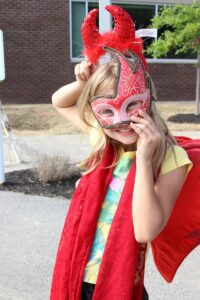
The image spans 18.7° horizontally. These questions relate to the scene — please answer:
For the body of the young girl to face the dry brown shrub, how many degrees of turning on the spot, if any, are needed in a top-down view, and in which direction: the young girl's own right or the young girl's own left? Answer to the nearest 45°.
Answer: approximately 180°

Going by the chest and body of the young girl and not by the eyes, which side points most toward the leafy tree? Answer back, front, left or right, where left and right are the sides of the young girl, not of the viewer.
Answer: back

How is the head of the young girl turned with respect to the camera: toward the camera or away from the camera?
toward the camera

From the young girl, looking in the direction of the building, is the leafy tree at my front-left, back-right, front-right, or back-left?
front-right

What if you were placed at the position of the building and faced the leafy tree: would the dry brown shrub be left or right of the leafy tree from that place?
right

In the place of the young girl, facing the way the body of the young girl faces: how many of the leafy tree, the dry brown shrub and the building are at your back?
3

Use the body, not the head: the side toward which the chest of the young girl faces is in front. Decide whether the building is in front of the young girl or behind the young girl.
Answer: behind

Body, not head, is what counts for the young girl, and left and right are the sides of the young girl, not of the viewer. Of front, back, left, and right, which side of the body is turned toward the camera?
front
